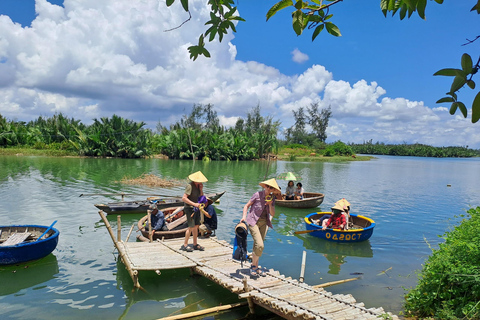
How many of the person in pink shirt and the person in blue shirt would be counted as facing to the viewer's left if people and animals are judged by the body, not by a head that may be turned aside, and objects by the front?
1

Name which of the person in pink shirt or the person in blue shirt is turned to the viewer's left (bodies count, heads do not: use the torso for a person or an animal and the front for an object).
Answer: the person in blue shirt

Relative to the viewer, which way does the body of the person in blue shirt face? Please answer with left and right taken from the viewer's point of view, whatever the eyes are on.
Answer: facing to the left of the viewer

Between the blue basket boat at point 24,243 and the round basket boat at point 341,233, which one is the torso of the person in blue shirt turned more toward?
the blue basket boat

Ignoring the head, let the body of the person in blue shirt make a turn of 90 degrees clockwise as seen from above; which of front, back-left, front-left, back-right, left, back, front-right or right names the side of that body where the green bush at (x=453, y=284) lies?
back-right

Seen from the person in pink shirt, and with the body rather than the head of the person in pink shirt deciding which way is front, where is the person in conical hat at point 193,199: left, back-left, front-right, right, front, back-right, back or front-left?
back

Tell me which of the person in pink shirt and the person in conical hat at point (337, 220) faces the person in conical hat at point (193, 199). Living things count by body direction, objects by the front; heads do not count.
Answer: the person in conical hat at point (337, 220)

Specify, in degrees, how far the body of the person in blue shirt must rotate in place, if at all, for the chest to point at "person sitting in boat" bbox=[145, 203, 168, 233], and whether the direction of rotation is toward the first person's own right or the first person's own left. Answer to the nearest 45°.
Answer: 0° — they already face them
